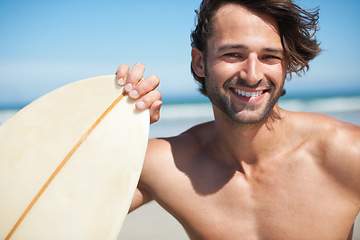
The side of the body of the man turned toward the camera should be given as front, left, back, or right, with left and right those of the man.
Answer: front
